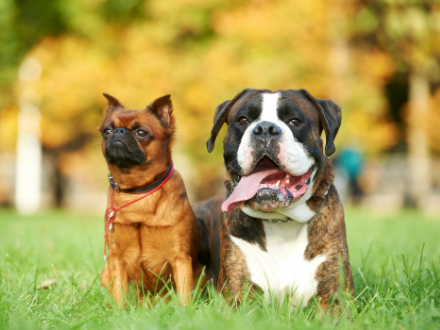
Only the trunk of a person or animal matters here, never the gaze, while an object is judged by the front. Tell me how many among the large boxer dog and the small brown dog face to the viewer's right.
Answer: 0

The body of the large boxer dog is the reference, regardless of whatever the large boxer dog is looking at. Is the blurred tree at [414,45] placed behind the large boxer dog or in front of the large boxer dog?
behind

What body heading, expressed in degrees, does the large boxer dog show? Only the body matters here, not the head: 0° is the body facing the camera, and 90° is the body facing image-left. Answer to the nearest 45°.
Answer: approximately 0°

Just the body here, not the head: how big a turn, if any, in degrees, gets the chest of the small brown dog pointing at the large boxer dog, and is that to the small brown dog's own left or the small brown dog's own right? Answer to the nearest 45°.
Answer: approximately 90° to the small brown dog's own left

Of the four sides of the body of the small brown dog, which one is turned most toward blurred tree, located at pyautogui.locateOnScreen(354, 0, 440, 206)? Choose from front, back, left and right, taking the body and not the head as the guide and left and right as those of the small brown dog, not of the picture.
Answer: back

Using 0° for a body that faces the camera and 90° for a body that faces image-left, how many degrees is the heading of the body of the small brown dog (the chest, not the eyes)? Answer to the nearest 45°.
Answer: approximately 45°

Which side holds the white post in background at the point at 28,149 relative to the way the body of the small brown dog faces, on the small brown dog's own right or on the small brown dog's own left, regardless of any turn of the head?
on the small brown dog's own right

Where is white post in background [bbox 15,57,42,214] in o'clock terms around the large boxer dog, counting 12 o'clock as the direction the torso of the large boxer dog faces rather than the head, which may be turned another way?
The white post in background is roughly at 5 o'clock from the large boxer dog.
